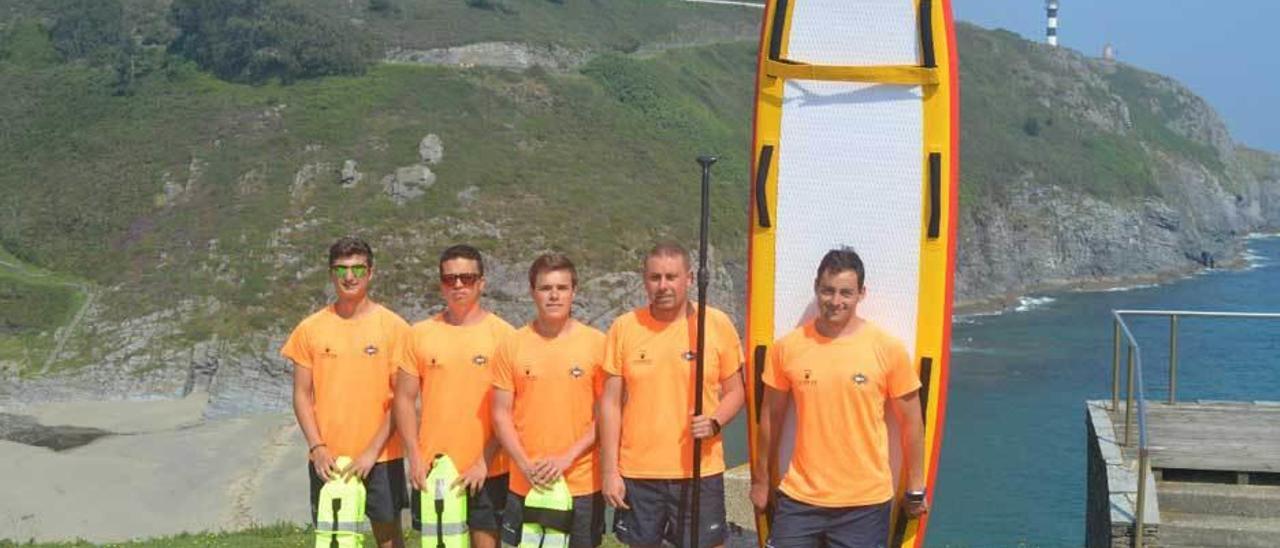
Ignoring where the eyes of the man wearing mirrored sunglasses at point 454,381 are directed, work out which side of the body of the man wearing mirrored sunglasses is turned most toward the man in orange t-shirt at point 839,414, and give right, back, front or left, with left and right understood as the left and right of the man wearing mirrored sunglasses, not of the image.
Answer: left

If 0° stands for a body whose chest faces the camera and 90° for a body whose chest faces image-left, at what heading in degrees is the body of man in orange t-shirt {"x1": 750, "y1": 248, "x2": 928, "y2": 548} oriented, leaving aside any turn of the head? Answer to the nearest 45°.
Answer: approximately 0°

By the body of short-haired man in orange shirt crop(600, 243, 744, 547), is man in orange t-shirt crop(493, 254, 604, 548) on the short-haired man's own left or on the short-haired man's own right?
on the short-haired man's own right

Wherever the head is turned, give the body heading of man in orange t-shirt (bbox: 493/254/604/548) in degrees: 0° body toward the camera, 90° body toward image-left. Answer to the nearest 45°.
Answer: approximately 0°

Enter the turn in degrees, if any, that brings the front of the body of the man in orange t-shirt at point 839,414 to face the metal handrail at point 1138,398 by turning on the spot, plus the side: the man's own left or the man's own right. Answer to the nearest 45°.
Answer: approximately 135° to the man's own left

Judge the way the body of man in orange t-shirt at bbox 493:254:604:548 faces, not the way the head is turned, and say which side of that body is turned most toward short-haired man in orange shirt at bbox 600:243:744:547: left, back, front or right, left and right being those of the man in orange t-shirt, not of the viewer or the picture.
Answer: left

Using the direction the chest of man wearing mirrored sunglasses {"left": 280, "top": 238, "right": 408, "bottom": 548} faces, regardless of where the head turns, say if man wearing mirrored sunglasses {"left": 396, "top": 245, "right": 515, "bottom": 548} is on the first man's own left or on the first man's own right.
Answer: on the first man's own left
